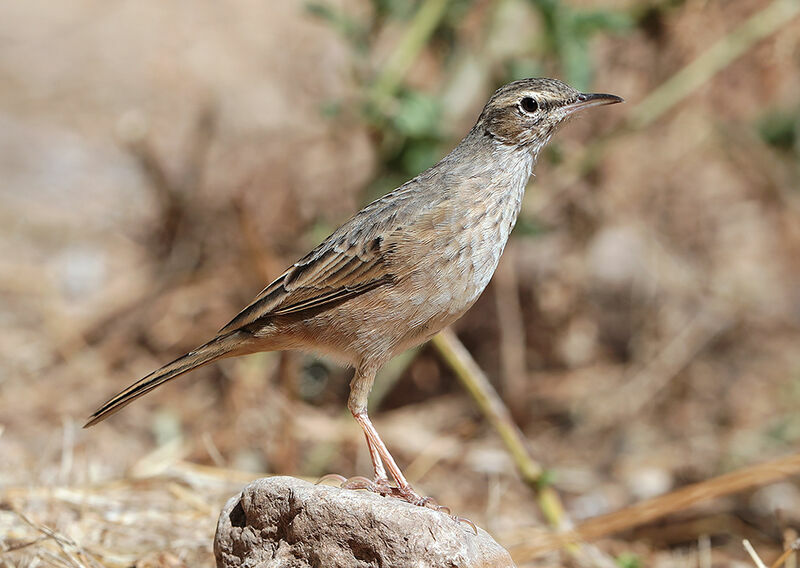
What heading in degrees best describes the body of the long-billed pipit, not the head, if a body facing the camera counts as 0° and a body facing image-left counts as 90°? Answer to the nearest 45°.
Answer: approximately 270°

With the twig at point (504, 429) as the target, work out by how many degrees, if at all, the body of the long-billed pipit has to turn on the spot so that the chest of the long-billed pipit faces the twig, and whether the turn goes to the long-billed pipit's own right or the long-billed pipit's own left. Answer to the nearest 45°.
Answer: approximately 90° to the long-billed pipit's own left

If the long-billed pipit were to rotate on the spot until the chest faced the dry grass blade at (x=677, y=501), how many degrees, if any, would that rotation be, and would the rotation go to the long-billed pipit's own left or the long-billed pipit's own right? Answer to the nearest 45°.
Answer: approximately 45° to the long-billed pipit's own left

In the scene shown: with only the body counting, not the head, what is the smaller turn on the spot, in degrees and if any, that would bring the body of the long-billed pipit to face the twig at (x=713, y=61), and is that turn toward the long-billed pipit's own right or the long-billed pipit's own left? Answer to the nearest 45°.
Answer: approximately 45° to the long-billed pipit's own left

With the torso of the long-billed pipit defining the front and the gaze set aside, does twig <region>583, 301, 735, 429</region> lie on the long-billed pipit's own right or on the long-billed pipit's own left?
on the long-billed pipit's own left
